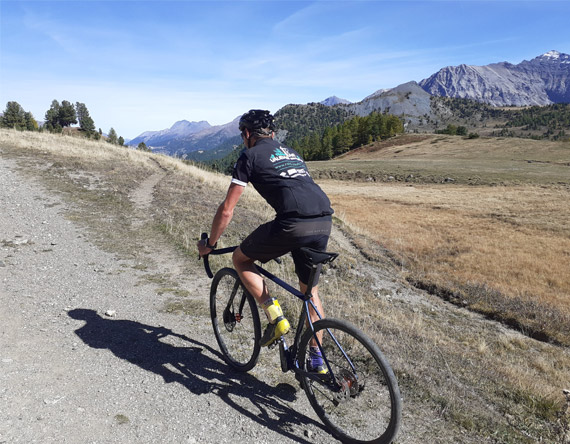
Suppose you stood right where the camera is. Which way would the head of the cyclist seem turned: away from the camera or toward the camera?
away from the camera

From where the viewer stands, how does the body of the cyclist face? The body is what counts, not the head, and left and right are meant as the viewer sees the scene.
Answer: facing away from the viewer and to the left of the viewer

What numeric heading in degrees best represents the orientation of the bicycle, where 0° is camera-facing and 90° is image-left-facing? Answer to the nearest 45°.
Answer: approximately 135°
